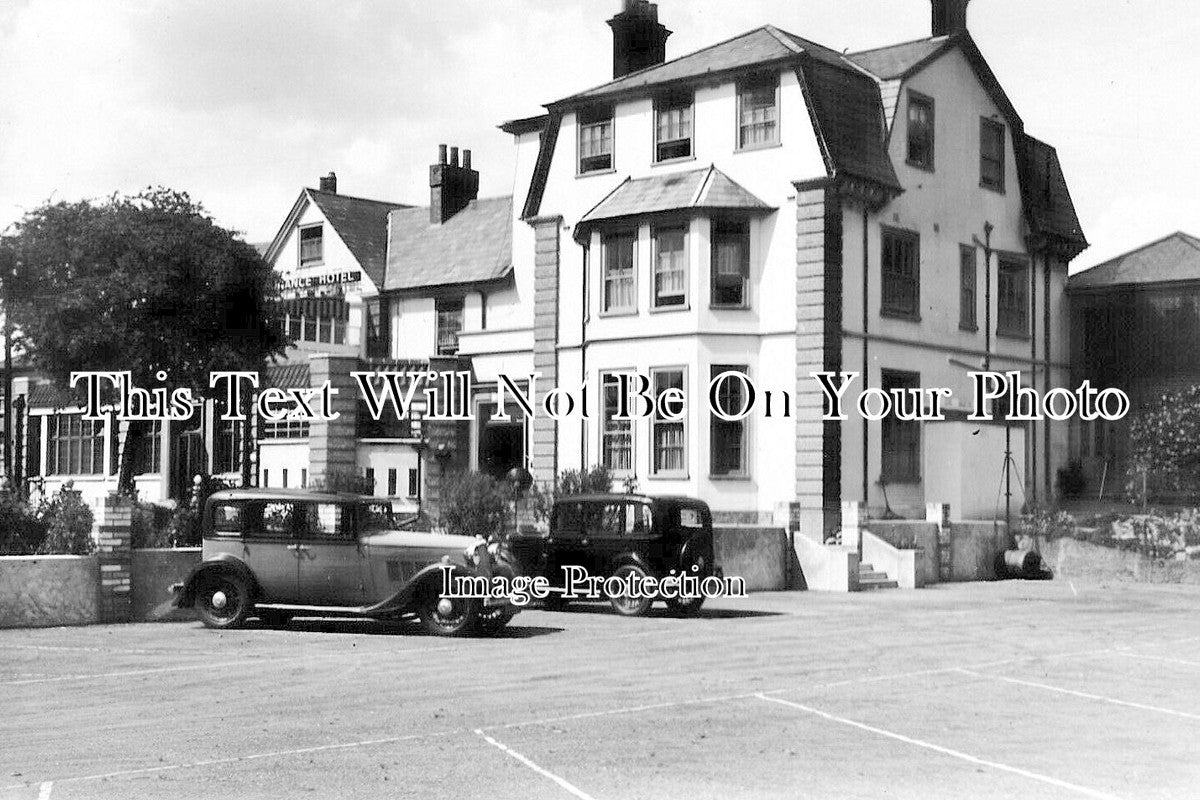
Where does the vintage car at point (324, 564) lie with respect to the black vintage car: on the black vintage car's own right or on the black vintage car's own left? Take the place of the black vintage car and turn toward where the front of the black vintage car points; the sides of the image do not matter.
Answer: on the black vintage car's own left

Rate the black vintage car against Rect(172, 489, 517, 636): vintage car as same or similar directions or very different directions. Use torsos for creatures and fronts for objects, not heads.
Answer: very different directions

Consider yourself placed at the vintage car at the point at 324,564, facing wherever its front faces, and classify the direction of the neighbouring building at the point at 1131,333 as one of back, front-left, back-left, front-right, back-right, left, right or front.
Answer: left

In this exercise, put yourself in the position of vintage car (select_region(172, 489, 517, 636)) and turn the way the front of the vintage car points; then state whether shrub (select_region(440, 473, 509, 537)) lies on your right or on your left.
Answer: on your left

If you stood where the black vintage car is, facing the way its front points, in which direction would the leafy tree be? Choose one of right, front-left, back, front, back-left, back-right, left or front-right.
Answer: front

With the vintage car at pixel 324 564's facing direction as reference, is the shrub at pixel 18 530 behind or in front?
behind

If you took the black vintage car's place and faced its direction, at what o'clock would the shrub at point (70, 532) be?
The shrub is roughly at 10 o'clock from the black vintage car.

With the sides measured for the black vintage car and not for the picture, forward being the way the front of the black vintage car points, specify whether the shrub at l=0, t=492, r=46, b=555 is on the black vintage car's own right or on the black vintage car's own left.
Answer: on the black vintage car's own left

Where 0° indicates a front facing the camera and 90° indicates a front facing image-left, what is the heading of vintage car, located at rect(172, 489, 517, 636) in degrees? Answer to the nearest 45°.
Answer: approximately 315°
